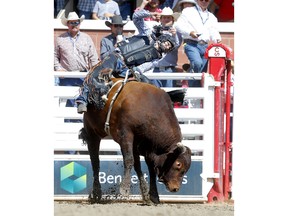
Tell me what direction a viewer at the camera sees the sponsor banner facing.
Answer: facing the viewer

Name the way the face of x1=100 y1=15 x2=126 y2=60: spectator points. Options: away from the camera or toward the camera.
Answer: toward the camera

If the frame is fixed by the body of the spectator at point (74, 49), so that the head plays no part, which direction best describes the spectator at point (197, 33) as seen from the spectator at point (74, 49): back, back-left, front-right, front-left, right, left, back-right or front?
left

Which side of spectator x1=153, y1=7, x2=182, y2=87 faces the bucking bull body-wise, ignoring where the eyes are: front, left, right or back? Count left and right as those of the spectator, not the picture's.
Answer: front

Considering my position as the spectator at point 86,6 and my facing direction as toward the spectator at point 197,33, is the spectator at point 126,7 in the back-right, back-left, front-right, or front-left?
front-left

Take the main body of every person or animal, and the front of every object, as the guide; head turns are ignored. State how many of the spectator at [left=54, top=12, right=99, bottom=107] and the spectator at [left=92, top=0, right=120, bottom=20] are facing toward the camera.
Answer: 2

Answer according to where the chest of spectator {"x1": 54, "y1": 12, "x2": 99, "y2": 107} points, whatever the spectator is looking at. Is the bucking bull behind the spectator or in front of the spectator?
in front

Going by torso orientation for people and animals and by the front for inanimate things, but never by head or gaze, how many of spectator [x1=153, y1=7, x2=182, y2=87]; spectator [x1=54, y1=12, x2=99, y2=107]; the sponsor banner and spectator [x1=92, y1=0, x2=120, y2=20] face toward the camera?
4

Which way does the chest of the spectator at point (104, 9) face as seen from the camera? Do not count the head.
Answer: toward the camera

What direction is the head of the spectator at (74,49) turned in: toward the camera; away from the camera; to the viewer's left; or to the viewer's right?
toward the camera
